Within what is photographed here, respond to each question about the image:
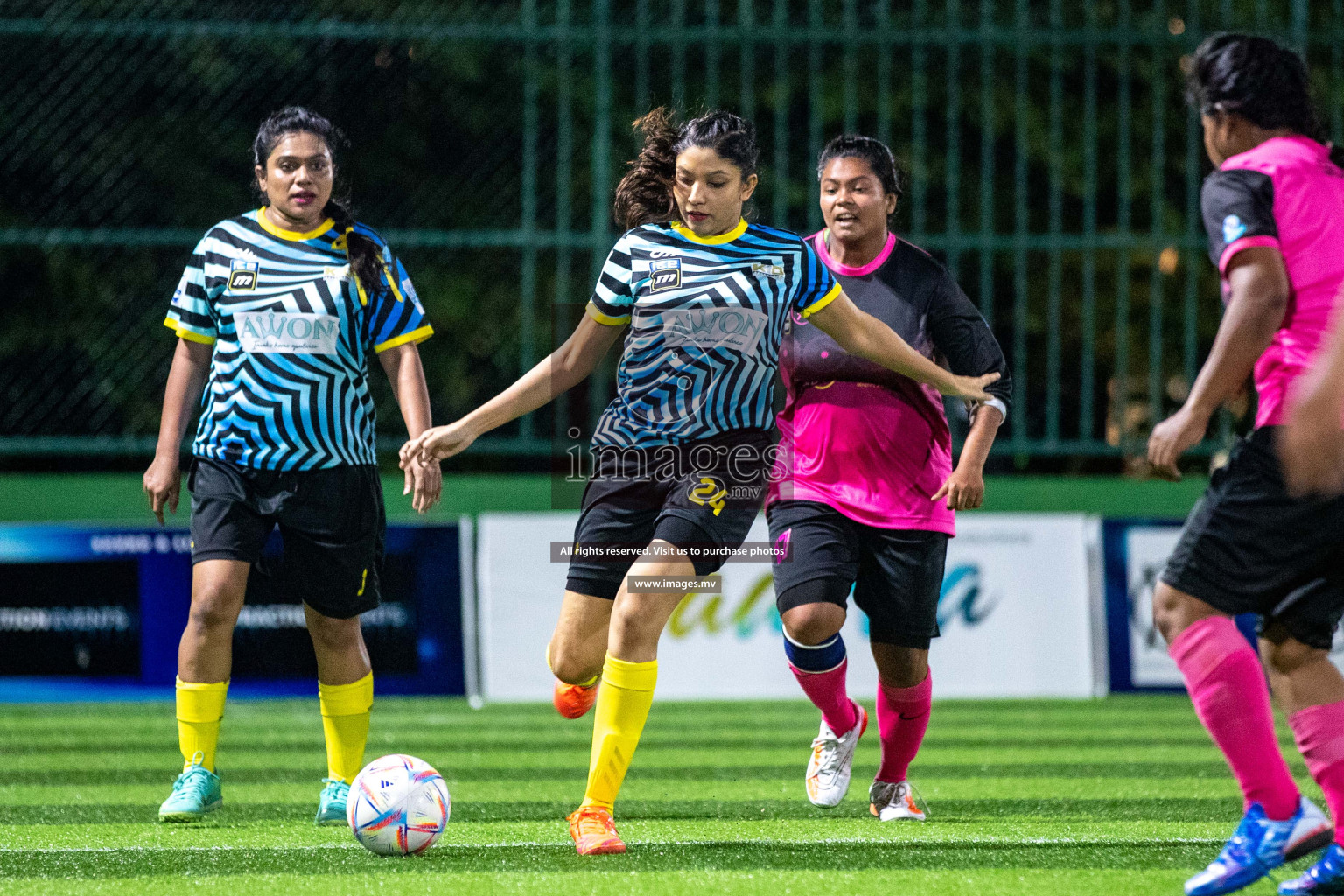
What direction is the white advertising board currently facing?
toward the camera

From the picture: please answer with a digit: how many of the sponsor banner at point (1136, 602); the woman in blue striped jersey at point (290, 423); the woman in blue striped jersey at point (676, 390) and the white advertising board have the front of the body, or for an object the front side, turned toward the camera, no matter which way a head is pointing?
4

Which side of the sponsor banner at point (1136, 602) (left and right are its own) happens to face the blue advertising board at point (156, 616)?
right

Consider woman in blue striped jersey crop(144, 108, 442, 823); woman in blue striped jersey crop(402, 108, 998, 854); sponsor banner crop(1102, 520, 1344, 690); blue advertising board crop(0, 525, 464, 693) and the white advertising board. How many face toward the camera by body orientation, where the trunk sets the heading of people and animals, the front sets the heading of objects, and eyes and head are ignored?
5

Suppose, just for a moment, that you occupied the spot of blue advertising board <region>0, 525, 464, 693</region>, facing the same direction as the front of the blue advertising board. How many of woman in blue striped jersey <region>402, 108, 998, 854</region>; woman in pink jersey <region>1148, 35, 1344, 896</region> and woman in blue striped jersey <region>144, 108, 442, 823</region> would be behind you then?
0

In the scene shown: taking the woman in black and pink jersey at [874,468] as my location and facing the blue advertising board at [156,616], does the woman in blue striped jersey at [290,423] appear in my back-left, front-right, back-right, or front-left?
front-left

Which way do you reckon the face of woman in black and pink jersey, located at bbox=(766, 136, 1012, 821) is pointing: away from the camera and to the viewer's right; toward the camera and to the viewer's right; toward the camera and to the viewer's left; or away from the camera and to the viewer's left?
toward the camera and to the viewer's left

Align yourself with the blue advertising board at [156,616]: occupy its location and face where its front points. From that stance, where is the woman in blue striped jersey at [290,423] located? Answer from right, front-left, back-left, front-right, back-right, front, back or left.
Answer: front

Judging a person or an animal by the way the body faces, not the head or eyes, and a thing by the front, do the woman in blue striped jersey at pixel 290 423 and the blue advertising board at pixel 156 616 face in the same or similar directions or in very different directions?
same or similar directions

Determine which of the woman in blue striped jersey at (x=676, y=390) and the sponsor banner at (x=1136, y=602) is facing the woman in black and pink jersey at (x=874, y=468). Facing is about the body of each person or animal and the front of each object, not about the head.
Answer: the sponsor banner

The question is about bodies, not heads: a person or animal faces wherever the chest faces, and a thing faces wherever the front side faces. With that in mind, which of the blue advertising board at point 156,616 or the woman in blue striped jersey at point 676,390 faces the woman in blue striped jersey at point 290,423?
the blue advertising board

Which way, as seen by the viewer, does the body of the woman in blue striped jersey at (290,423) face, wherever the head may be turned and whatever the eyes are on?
toward the camera

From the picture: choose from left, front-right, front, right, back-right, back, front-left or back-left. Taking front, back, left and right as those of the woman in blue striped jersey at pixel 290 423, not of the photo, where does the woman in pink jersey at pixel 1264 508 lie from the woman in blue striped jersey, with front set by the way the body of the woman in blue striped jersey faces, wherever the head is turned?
front-left

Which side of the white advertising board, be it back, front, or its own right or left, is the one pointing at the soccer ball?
front

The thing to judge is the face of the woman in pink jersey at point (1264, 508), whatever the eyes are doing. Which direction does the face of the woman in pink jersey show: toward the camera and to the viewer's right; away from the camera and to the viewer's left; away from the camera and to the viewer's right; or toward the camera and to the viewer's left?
away from the camera and to the viewer's left

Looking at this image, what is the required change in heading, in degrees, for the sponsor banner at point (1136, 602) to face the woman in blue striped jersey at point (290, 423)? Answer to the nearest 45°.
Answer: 0° — it already faces them

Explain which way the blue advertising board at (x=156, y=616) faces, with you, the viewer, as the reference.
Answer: facing the viewer

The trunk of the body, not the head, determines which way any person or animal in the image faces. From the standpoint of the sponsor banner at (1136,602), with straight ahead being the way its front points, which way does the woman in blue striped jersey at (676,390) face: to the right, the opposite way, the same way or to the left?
the same way

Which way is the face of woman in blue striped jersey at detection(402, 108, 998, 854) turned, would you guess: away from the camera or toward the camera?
toward the camera
